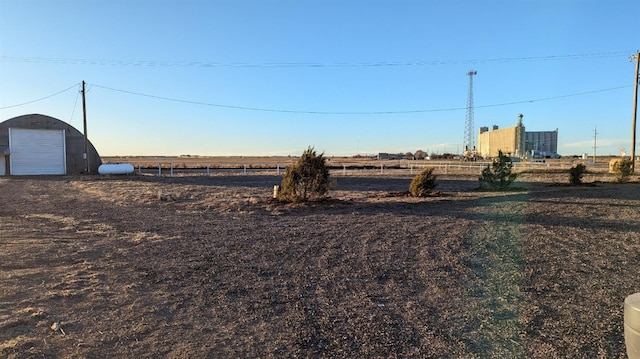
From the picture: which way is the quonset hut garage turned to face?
toward the camera

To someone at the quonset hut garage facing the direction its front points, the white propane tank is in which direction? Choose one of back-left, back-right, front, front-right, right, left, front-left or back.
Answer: front-left

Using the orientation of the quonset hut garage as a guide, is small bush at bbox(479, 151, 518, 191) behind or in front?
in front

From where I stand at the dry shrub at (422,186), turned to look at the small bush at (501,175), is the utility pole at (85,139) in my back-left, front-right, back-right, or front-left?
back-left

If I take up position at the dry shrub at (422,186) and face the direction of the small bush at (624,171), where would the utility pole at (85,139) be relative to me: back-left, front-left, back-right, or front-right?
back-left

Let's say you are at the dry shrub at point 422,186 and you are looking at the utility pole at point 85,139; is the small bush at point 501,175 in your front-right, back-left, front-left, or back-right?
back-right

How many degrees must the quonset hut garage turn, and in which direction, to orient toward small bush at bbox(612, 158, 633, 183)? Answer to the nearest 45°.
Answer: approximately 45° to its left

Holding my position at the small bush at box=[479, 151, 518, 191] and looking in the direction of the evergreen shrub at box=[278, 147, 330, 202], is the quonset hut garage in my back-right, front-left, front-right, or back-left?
front-right

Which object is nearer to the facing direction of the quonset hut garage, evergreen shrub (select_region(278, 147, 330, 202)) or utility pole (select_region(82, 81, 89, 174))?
the evergreen shrub
